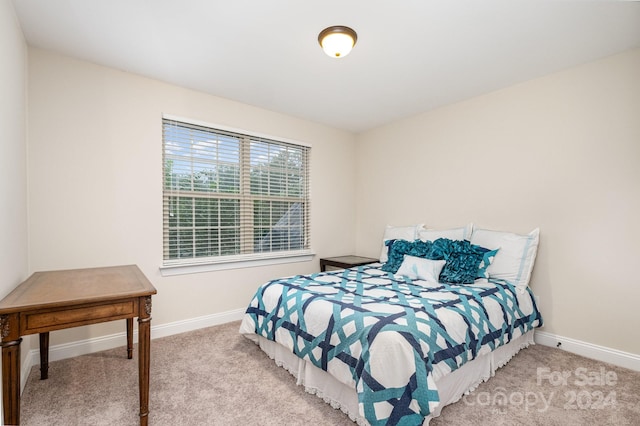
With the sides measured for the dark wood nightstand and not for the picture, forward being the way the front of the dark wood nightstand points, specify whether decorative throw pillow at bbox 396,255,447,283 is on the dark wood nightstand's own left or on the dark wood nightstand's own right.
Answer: on the dark wood nightstand's own left

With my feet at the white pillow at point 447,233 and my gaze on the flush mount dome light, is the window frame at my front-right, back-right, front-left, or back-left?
front-right

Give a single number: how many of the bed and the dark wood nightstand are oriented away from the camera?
0

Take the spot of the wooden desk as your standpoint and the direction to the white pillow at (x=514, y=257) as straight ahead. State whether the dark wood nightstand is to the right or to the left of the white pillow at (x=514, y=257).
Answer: left

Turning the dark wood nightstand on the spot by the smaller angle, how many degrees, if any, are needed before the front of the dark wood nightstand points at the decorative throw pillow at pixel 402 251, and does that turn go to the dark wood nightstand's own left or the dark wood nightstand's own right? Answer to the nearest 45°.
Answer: approximately 90° to the dark wood nightstand's own left

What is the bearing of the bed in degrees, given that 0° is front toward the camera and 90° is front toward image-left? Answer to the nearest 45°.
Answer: approximately 45°

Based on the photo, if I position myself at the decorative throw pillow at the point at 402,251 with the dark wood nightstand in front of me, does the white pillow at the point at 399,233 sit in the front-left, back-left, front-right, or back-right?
front-right

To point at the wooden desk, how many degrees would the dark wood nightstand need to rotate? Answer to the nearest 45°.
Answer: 0° — it already faces it

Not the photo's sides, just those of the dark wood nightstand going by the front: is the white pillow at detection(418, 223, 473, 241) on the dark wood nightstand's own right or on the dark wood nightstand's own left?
on the dark wood nightstand's own left

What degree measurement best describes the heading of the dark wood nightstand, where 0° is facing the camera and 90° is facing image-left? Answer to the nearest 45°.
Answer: approximately 45°
